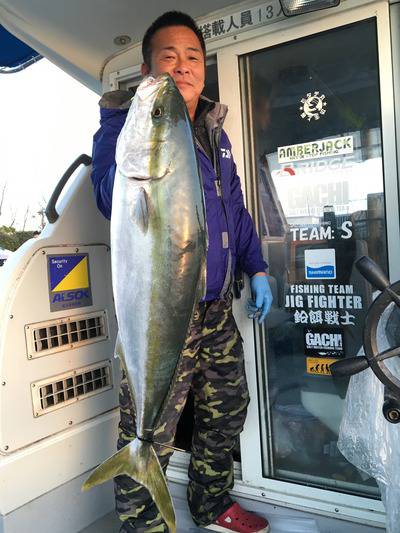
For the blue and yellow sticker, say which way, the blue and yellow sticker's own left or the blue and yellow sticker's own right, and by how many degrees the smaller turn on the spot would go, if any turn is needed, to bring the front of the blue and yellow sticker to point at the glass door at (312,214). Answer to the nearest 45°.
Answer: approximately 90° to the blue and yellow sticker's own left

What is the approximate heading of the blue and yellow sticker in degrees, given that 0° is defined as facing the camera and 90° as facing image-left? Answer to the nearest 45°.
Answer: approximately 0°

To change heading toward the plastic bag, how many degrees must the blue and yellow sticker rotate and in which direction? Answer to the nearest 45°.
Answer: approximately 45° to its left

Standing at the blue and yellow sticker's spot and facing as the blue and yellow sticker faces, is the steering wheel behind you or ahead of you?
ahead
